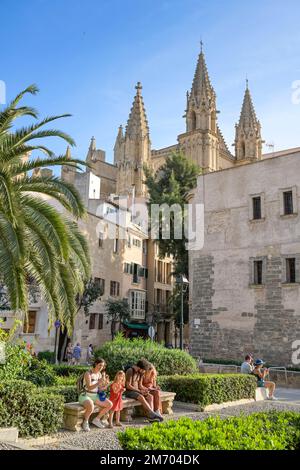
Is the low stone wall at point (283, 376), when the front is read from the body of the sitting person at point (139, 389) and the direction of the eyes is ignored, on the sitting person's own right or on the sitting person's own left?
on the sitting person's own left

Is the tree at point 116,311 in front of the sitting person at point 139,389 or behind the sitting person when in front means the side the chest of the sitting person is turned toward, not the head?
behind

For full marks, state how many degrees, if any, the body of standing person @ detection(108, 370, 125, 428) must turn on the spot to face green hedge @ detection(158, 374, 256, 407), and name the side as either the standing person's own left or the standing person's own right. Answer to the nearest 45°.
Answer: approximately 90° to the standing person's own left

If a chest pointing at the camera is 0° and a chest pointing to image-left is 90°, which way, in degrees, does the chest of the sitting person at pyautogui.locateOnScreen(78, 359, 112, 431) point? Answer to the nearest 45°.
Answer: approximately 315°

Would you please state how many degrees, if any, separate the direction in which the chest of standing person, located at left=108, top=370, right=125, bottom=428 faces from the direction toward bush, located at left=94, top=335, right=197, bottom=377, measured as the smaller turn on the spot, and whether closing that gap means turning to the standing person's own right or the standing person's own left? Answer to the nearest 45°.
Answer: approximately 135° to the standing person's own left

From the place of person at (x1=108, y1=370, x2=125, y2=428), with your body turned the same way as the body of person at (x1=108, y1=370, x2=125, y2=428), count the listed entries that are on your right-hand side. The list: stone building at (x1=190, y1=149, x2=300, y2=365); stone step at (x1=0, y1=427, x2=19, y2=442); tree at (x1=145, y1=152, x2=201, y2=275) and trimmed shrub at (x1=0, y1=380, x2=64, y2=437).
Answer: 2

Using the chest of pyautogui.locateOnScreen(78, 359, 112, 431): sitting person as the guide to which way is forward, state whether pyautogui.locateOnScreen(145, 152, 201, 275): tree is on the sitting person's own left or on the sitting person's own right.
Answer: on the sitting person's own left
